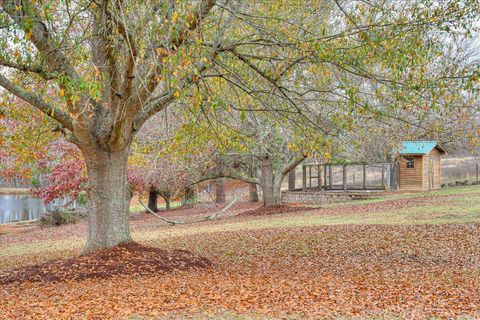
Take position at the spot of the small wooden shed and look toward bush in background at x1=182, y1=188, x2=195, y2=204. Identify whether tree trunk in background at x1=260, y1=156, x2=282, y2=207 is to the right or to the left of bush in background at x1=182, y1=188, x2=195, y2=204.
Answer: left

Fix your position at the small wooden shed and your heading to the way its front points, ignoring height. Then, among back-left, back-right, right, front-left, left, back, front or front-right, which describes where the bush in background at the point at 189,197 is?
back-right

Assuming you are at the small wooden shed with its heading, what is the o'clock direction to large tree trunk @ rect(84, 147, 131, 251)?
The large tree trunk is roughly at 2 o'clock from the small wooden shed.

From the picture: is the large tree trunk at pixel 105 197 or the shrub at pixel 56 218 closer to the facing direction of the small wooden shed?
the large tree trunk

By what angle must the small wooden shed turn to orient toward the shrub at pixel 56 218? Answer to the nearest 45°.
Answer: approximately 90° to its right

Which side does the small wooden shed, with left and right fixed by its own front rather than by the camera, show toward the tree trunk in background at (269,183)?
right

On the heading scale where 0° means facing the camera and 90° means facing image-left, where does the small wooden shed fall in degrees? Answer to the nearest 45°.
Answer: approximately 315°

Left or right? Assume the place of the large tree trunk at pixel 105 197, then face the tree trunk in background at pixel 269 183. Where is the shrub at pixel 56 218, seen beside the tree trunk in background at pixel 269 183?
left

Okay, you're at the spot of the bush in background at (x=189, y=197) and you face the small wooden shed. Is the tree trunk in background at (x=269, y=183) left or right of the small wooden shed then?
right
